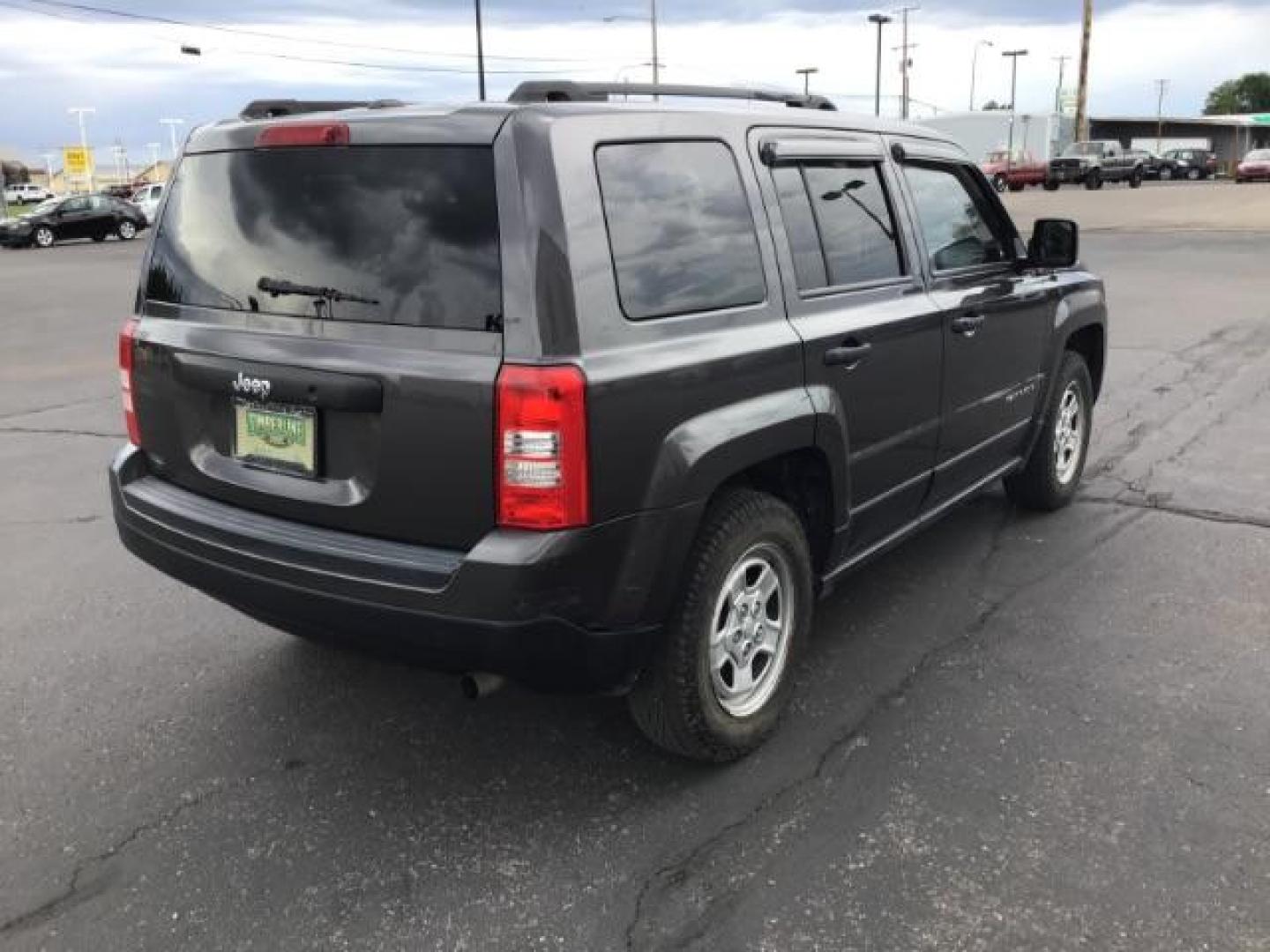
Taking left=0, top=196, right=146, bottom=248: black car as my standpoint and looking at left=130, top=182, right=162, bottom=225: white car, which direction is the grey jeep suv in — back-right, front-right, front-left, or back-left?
back-right

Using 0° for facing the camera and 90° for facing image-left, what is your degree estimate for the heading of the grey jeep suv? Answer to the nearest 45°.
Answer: approximately 225°

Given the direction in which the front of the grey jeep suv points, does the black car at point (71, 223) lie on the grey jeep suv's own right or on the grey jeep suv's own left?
on the grey jeep suv's own left

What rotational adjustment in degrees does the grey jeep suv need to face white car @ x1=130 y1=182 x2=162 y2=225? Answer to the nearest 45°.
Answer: approximately 45° to its left
